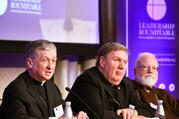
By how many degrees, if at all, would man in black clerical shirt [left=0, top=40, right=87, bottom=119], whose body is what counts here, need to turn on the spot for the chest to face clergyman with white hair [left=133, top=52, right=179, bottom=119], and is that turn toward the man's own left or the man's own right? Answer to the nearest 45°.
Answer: approximately 90° to the man's own left

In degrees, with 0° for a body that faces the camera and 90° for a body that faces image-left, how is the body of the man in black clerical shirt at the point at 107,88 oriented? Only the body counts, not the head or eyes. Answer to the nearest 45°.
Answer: approximately 315°

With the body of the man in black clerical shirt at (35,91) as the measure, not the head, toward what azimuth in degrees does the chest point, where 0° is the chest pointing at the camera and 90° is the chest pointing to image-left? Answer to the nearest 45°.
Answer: approximately 315°

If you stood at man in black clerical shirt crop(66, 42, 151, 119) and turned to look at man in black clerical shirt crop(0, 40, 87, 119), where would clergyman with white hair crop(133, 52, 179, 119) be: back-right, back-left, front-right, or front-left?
back-right

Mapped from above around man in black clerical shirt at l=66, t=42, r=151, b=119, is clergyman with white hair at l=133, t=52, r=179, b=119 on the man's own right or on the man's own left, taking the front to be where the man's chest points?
on the man's own left

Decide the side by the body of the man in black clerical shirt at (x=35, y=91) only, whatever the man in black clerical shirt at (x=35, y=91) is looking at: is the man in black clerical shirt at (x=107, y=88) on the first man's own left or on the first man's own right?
on the first man's own left

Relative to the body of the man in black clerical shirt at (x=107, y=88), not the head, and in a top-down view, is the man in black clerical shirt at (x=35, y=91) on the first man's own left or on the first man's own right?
on the first man's own right
